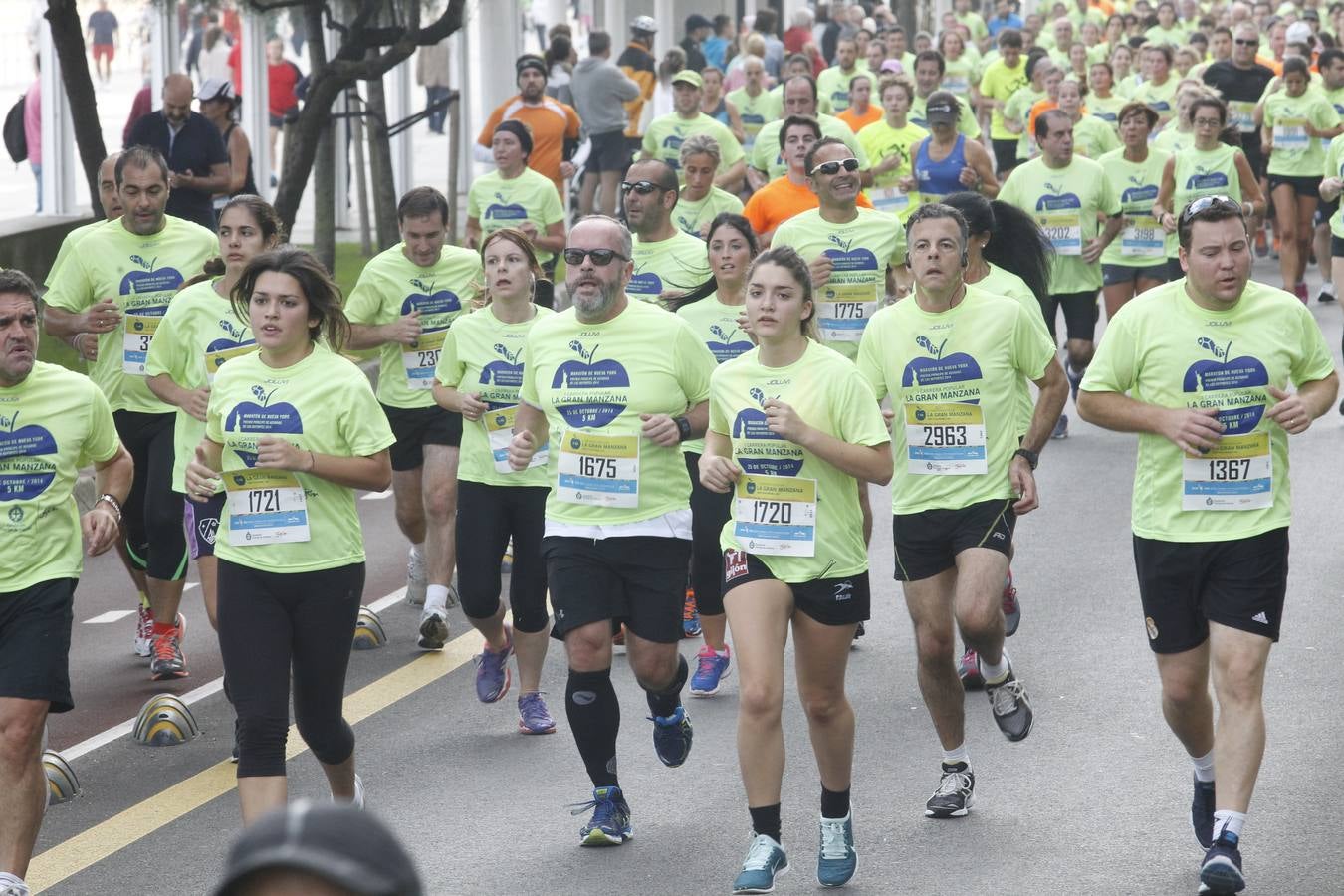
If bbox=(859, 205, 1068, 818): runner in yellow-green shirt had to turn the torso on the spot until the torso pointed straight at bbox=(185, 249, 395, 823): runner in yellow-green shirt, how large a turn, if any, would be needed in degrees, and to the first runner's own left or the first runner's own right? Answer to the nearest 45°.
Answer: approximately 45° to the first runner's own right

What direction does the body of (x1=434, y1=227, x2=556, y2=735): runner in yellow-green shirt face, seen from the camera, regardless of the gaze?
toward the camera

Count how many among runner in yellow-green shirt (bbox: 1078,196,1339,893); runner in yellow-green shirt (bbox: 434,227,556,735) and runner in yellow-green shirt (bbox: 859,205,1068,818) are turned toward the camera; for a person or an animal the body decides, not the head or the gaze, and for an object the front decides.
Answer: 3

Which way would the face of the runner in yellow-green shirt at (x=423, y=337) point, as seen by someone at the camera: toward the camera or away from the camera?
toward the camera

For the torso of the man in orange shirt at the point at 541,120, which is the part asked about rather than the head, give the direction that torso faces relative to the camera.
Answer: toward the camera

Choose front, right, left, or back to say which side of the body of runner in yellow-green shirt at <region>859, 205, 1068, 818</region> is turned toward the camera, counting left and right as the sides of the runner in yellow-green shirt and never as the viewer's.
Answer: front

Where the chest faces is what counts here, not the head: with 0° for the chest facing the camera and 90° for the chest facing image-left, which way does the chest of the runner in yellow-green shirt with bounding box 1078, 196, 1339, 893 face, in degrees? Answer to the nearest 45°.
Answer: approximately 0°

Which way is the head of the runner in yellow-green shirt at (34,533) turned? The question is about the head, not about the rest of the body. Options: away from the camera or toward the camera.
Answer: toward the camera

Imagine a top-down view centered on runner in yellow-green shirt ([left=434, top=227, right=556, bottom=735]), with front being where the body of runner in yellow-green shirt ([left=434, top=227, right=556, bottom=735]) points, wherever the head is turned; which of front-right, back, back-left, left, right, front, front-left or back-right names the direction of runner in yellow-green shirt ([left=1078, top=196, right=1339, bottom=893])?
front-left

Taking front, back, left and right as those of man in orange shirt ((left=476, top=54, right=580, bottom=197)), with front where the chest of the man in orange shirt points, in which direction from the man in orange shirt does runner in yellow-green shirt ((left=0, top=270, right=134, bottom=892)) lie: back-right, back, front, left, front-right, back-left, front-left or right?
front

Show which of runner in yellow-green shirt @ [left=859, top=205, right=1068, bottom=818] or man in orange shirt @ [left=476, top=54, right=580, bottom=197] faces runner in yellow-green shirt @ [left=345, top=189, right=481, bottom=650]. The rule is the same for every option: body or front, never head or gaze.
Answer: the man in orange shirt

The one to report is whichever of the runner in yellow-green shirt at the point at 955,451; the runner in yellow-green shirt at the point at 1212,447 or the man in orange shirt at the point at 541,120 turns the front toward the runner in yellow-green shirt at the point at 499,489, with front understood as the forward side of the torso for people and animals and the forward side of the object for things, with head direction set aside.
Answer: the man in orange shirt

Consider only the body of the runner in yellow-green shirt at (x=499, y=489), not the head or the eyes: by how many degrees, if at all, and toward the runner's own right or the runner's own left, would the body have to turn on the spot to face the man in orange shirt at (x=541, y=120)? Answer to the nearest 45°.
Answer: approximately 180°
